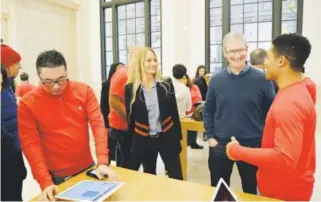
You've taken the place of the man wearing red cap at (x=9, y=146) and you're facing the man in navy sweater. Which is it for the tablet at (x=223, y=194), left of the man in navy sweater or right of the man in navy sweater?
right

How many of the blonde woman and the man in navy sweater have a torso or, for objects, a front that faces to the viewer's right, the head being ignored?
0

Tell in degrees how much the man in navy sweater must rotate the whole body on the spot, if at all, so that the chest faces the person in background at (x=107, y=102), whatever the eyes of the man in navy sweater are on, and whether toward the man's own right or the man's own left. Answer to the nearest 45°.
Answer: approximately 135° to the man's own right

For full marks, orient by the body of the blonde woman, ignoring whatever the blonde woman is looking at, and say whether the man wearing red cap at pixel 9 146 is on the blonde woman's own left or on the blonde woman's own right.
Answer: on the blonde woman's own right

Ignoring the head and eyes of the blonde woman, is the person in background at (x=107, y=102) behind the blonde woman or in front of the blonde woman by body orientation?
behind

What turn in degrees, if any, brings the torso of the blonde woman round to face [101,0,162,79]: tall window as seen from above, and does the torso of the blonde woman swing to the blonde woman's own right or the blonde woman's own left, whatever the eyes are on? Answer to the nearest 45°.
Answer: approximately 180°

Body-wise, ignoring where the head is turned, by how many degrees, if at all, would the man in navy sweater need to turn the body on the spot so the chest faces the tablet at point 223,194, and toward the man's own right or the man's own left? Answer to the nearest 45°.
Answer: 0° — they already face it

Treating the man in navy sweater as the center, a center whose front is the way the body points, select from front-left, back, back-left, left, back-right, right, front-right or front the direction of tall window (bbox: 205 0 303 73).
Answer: back

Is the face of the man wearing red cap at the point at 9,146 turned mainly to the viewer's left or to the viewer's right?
to the viewer's right

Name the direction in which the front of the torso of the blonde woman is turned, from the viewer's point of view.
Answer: toward the camera

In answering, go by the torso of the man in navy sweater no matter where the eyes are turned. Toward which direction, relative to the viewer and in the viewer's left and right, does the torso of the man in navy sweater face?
facing the viewer

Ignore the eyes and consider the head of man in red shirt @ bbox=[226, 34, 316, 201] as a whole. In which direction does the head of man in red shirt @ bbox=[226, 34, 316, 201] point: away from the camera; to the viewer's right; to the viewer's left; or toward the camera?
to the viewer's left

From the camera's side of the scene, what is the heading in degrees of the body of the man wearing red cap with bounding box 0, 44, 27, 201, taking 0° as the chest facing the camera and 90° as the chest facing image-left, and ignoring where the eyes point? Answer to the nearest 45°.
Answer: approximately 270°
